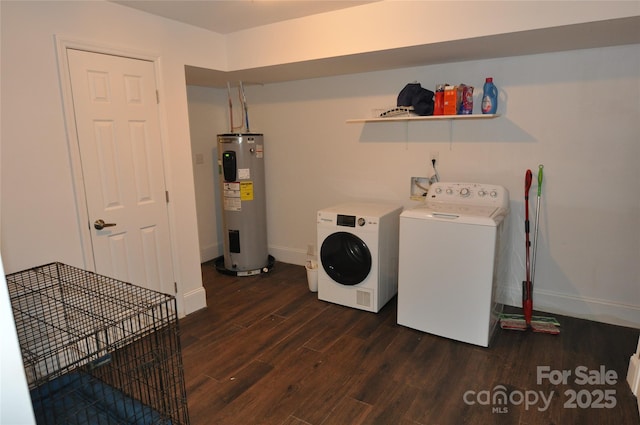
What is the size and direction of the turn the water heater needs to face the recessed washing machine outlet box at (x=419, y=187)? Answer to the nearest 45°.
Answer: approximately 90° to its left

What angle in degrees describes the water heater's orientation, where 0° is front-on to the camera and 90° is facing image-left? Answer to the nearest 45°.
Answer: approximately 45°

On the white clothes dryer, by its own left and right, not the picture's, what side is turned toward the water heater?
right

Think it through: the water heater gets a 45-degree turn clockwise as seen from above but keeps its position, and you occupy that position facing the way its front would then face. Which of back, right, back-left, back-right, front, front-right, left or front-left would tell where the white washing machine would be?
back-left
